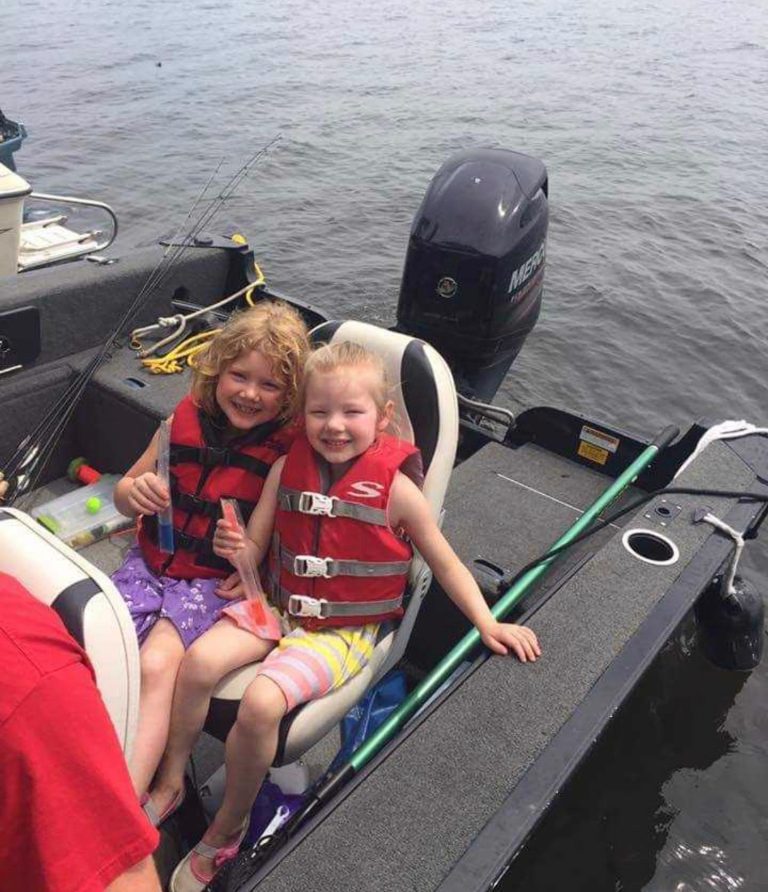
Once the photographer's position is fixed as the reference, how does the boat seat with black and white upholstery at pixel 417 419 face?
facing the viewer and to the left of the viewer

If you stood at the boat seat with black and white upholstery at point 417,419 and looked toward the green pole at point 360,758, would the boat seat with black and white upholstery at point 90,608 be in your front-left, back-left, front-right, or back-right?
front-right

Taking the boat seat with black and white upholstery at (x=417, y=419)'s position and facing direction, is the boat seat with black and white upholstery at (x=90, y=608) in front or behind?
in front

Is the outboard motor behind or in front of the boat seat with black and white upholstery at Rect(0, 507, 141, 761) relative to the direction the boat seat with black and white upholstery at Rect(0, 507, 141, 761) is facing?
behind

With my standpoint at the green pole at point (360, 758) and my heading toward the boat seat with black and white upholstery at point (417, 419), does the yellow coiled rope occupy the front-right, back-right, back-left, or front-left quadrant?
front-left

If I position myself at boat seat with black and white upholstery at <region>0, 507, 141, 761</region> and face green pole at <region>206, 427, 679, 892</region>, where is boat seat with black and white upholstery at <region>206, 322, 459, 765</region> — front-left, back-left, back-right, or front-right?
front-left

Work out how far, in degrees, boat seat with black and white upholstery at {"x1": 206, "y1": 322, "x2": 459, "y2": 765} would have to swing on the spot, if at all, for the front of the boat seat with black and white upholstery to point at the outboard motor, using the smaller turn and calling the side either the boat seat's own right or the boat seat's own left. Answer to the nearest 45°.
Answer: approximately 135° to the boat seat's own right

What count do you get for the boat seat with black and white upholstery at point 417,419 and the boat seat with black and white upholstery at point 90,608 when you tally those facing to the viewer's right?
0

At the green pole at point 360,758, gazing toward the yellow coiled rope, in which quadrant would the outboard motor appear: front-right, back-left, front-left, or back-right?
front-right

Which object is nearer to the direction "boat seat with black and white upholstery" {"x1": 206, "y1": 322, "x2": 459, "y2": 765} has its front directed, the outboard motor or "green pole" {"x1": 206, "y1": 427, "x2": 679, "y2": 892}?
the green pole

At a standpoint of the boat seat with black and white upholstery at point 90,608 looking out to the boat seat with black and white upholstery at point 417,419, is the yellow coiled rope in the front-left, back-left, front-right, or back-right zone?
front-left
